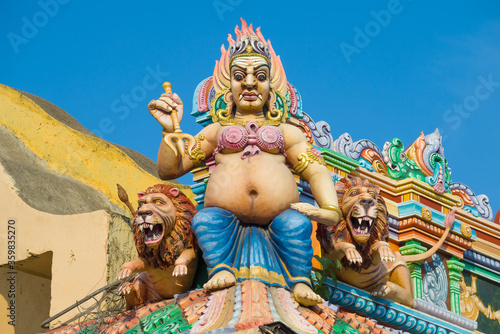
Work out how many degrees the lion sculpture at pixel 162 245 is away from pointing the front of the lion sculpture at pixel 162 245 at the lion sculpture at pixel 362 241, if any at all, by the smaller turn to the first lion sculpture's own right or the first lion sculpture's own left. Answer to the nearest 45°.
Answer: approximately 135° to the first lion sculpture's own left
